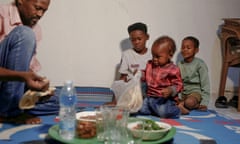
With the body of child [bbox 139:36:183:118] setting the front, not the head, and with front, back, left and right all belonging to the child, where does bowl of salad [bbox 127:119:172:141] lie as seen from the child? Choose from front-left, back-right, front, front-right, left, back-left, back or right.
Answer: front-left

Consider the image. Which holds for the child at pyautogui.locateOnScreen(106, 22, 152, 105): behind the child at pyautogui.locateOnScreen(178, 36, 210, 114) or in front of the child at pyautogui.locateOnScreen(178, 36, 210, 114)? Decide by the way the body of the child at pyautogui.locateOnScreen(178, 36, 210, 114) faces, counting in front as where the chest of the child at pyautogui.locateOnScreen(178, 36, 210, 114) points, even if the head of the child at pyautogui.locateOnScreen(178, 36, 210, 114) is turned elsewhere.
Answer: in front

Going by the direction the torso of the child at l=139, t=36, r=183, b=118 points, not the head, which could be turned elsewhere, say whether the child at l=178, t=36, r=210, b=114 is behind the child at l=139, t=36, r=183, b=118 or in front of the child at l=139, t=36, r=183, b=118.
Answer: behind

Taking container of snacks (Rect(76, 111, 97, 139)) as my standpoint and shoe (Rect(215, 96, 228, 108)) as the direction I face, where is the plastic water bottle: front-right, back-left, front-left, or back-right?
back-left

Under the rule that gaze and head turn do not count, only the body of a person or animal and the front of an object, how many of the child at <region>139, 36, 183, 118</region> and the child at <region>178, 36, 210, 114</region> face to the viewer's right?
0

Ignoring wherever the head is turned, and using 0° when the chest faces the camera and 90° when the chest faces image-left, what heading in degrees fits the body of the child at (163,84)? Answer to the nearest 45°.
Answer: approximately 45°

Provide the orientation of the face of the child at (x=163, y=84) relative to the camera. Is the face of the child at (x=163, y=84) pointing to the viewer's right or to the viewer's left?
to the viewer's left

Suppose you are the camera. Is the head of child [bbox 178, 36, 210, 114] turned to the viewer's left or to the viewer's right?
to the viewer's left

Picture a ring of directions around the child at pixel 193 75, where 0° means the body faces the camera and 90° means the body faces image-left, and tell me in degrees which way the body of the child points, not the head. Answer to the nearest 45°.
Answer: approximately 45°

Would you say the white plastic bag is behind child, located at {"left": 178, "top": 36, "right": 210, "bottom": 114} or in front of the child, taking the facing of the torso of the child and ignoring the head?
in front

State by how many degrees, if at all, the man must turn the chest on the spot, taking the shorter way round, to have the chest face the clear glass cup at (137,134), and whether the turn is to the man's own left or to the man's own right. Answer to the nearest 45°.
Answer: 0° — they already face it
